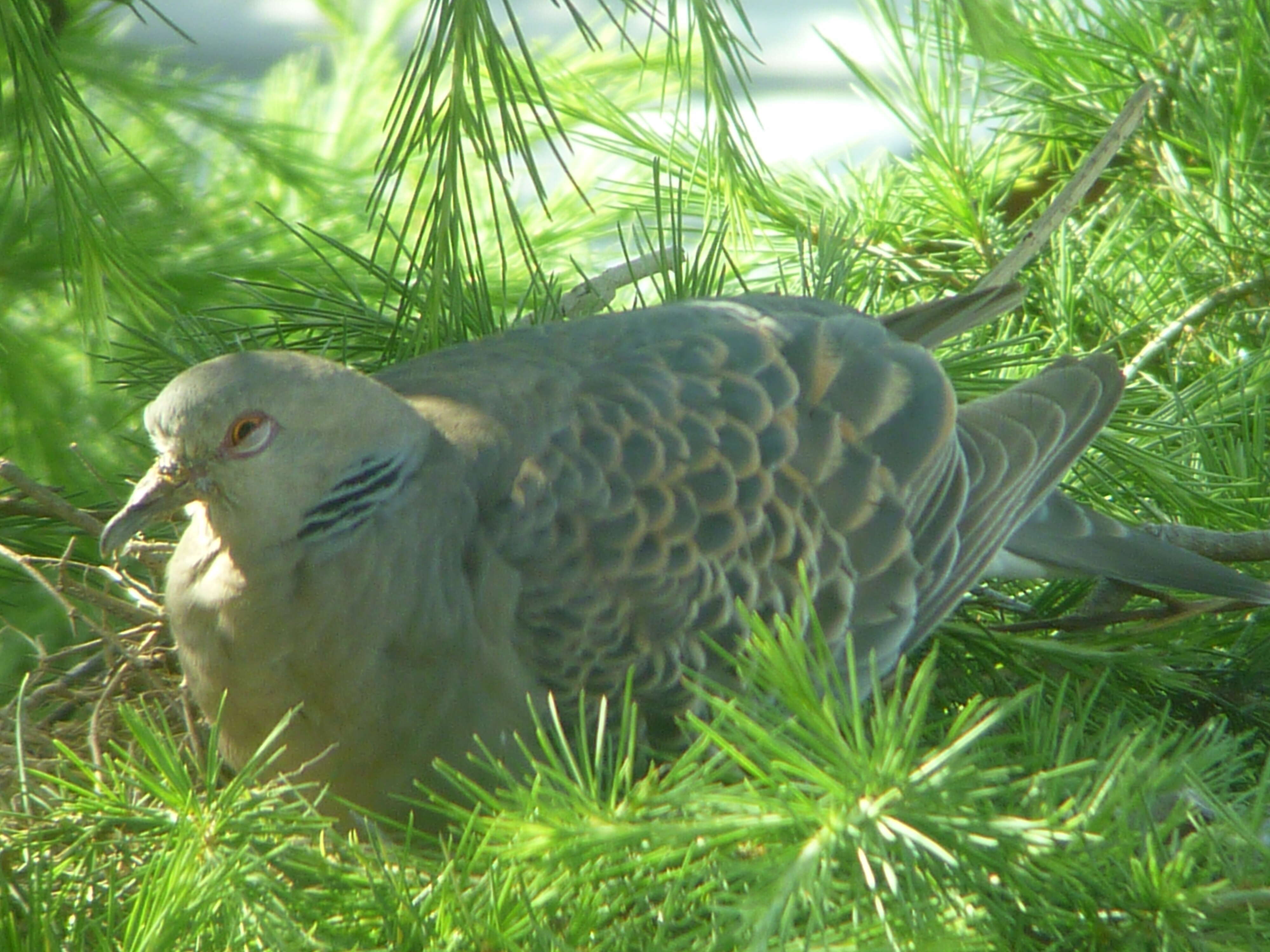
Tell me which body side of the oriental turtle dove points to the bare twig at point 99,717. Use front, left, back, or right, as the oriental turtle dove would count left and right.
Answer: front

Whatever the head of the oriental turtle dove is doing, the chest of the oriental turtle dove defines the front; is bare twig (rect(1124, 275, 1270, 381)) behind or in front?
behind

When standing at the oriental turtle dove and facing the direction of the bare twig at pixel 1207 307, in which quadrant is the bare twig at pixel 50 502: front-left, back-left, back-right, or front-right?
back-left

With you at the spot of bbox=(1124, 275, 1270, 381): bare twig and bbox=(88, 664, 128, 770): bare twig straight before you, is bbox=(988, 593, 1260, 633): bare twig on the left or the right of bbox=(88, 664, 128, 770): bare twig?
left

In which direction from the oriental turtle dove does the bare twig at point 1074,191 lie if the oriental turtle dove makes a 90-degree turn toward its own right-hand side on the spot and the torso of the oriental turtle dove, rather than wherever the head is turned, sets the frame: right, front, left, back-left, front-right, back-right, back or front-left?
right

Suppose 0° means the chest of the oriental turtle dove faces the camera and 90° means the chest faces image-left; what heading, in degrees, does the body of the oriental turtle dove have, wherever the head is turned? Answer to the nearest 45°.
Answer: approximately 45°
